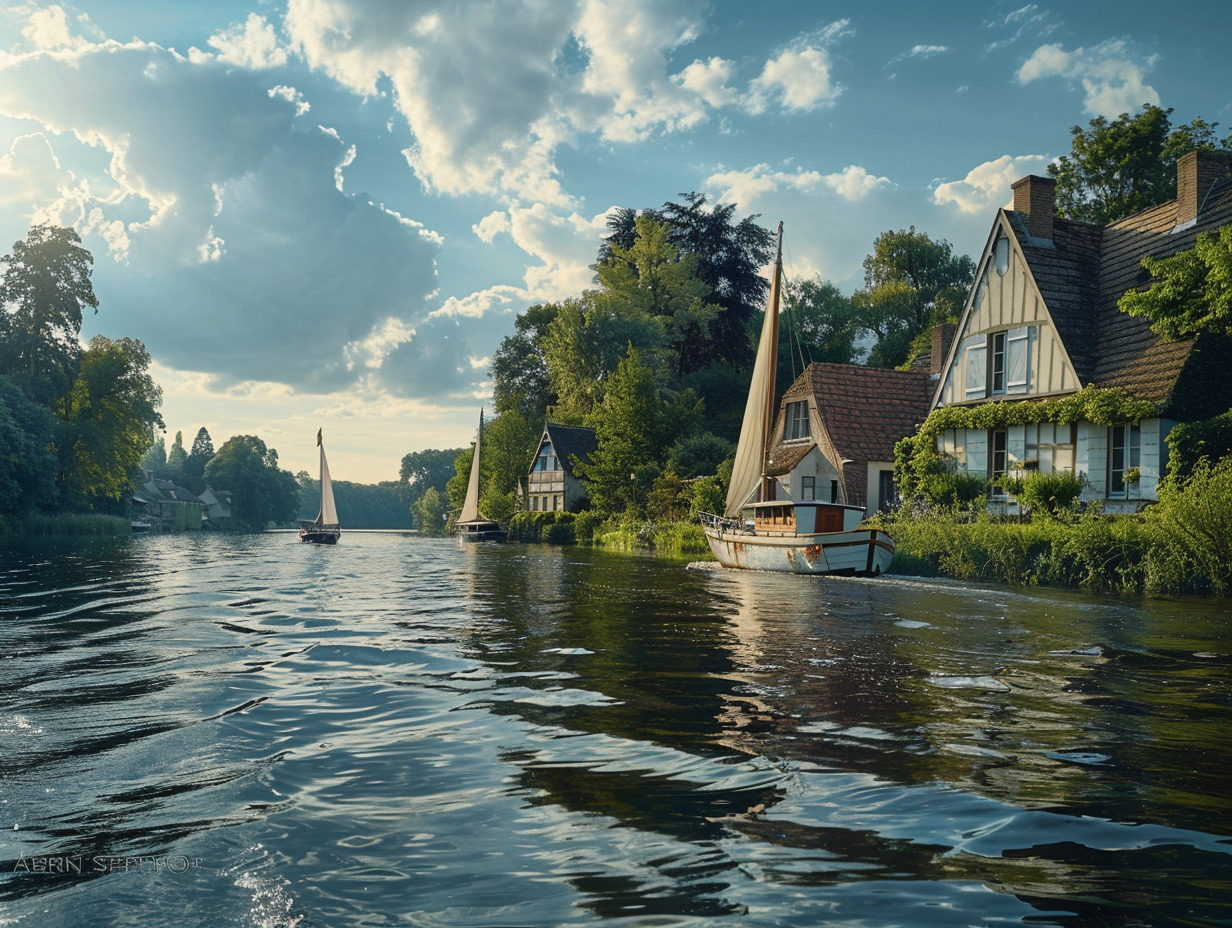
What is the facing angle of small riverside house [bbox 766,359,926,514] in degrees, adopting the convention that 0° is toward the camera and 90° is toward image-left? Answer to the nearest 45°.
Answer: approximately 45°

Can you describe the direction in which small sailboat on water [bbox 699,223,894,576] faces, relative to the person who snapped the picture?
facing away from the viewer and to the left of the viewer

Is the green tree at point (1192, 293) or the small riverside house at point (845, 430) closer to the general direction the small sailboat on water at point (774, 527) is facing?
the small riverside house

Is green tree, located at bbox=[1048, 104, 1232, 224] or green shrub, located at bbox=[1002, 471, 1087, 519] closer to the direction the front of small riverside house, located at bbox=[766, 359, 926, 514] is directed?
the green shrub

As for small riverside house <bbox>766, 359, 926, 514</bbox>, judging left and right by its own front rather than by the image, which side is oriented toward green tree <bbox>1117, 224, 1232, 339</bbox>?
left

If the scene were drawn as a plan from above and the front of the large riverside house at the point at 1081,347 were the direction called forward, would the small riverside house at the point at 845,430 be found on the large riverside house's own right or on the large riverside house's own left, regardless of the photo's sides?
on the large riverside house's own right

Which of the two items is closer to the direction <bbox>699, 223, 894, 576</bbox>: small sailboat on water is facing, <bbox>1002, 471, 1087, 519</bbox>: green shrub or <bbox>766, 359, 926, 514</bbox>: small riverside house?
the small riverside house

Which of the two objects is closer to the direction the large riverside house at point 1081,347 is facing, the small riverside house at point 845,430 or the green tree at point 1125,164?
the small riverside house

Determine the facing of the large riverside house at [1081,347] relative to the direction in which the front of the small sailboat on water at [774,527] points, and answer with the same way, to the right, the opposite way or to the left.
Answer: to the left

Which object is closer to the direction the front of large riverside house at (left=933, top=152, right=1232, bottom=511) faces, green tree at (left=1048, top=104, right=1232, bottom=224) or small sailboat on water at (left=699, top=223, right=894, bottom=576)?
the small sailboat on water

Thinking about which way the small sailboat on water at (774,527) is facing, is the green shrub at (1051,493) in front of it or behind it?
behind

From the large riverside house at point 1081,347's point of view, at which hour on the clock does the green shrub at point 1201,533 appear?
The green shrub is roughly at 10 o'clock from the large riverside house.

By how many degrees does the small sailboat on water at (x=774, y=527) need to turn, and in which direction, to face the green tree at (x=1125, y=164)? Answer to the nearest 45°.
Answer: approximately 90° to its right

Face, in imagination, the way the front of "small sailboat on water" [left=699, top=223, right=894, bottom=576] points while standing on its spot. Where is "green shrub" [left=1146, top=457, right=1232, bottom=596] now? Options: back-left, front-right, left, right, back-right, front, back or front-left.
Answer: back

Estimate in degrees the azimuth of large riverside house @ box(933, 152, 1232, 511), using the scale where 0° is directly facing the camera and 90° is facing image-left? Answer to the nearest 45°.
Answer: approximately 45°
